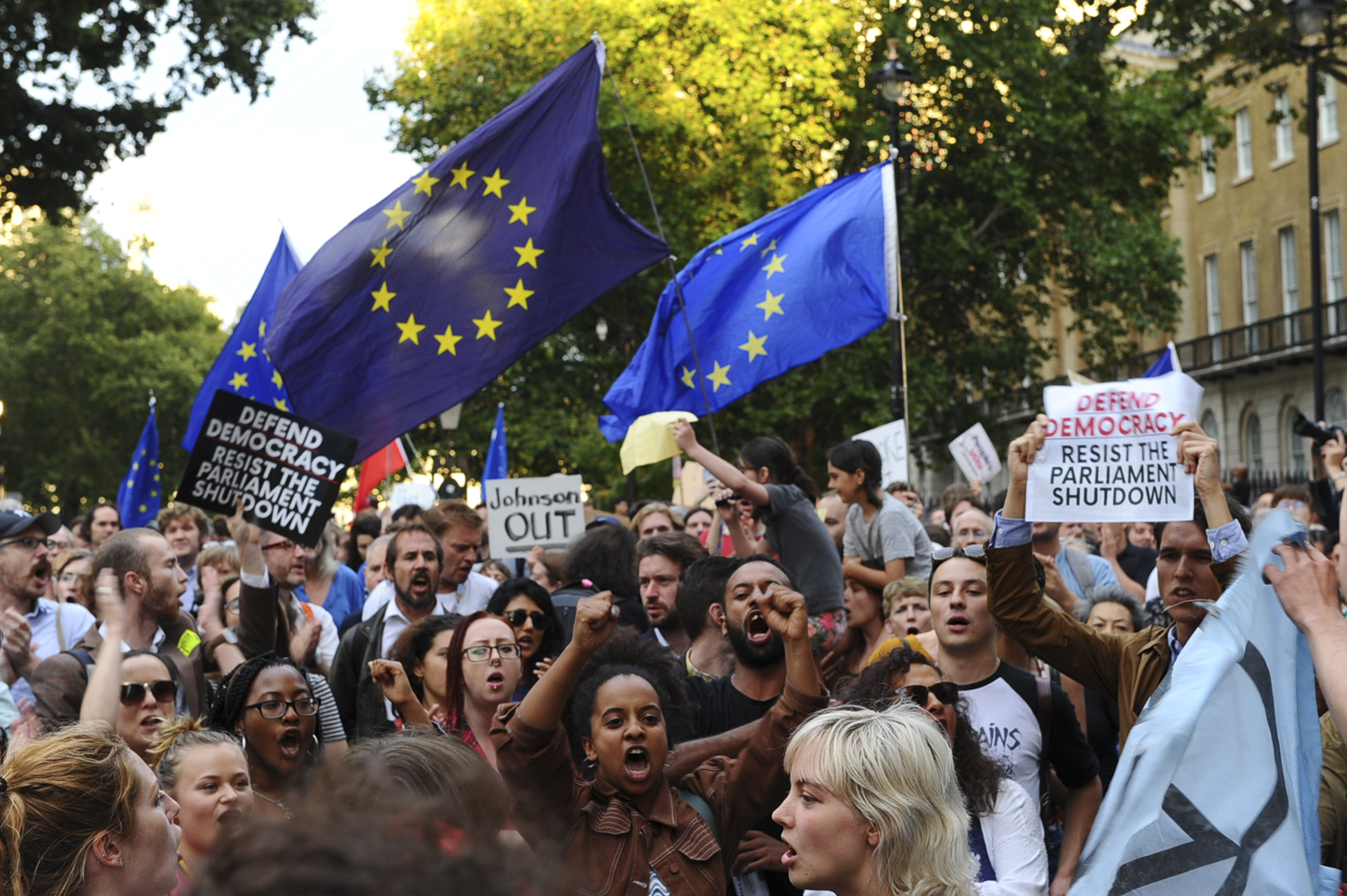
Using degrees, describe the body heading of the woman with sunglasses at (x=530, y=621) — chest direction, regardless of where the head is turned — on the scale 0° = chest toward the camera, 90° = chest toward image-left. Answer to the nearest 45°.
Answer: approximately 0°

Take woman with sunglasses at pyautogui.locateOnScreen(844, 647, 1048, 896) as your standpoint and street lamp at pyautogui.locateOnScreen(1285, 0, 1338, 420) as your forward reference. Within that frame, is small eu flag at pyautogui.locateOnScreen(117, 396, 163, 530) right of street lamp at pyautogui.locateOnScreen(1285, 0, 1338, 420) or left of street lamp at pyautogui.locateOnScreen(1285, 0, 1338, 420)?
left

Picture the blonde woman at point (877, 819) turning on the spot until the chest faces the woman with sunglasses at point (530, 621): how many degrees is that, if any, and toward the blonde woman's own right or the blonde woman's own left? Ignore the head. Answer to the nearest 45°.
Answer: approximately 45° to the blonde woman's own right

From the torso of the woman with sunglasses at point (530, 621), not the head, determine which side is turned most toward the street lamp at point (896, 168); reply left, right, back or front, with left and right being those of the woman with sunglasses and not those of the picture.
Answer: back

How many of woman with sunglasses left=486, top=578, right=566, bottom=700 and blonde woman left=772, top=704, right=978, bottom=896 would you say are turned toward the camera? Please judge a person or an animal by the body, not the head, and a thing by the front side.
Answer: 1

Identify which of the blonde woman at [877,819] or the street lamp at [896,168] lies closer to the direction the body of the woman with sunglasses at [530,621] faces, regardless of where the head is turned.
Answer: the blonde woman

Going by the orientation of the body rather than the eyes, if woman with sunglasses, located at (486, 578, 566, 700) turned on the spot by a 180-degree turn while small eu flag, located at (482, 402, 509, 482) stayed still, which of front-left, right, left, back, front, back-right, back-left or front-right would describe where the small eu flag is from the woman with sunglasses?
front

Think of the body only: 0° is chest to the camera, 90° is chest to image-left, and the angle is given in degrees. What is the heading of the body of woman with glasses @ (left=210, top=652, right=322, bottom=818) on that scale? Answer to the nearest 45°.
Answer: approximately 315°

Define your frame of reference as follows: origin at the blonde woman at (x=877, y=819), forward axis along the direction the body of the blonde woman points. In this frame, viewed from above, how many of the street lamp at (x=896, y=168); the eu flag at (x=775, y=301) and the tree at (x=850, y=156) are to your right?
3

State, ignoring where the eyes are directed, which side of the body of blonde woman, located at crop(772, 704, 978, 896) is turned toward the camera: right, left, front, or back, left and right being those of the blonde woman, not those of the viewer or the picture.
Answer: left
